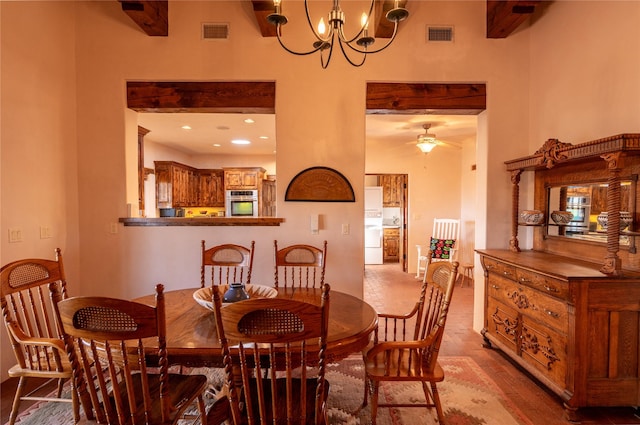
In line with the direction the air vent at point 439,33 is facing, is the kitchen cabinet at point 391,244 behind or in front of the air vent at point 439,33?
behind

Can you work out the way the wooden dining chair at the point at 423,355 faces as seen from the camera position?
facing to the left of the viewer

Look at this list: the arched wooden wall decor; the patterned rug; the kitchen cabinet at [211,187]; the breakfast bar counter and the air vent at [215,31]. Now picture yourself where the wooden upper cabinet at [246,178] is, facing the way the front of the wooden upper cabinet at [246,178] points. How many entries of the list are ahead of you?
4

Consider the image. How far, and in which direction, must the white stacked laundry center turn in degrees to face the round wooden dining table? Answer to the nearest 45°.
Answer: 0° — it already faces it

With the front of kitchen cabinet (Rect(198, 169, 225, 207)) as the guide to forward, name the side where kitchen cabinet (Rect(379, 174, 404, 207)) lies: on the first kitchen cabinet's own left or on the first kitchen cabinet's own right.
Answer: on the first kitchen cabinet's own left

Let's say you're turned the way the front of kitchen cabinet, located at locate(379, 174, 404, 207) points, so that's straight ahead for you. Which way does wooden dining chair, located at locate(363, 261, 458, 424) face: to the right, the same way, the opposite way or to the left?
to the right

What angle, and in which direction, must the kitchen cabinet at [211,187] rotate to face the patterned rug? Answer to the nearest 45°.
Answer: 0° — it already faces it

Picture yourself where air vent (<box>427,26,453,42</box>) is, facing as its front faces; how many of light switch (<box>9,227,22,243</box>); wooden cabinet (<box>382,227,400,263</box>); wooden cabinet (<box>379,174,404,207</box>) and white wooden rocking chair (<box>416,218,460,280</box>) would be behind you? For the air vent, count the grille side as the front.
3
